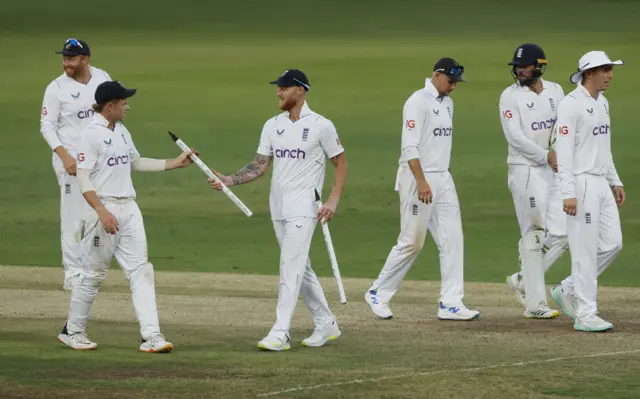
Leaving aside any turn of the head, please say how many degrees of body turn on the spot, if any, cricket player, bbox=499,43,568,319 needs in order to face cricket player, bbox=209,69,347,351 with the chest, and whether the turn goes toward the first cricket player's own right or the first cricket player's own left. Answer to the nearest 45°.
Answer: approximately 90° to the first cricket player's own right

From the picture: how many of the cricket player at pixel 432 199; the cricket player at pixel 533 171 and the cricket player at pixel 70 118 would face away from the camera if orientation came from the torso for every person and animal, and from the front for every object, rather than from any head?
0

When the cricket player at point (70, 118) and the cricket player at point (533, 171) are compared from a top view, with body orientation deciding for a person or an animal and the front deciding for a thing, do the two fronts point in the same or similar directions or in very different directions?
same or similar directions

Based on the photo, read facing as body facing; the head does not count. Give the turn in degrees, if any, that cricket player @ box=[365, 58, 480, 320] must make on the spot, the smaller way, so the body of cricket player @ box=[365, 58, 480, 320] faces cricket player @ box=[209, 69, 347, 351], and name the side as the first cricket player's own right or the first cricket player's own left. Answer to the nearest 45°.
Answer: approximately 90° to the first cricket player's own right

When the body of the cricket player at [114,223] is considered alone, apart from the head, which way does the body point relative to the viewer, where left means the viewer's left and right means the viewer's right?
facing the viewer and to the right of the viewer

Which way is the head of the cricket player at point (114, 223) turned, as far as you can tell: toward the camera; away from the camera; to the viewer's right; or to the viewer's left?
to the viewer's right

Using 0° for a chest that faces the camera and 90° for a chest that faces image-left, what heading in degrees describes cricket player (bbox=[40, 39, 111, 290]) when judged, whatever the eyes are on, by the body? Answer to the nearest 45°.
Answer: approximately 0°

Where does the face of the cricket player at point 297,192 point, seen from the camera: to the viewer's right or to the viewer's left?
to the viewer's left

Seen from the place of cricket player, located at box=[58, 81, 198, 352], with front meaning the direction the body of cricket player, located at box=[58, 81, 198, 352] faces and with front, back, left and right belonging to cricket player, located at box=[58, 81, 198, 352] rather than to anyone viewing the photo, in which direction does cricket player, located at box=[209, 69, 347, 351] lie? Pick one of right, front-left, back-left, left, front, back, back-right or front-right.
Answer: front-left

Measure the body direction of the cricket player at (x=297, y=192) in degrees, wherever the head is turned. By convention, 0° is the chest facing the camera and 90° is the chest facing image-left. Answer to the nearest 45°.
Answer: approximately 45°

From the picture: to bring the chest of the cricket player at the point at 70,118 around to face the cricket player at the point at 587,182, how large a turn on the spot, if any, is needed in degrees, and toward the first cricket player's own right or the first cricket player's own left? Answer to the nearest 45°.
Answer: approximately 45° to the first cricket player's own left
